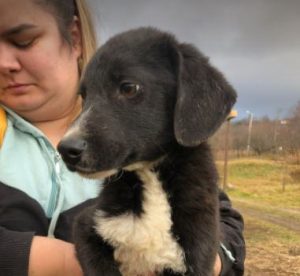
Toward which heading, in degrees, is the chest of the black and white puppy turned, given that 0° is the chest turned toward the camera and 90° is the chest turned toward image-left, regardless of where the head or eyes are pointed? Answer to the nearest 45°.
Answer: approximately 45°
